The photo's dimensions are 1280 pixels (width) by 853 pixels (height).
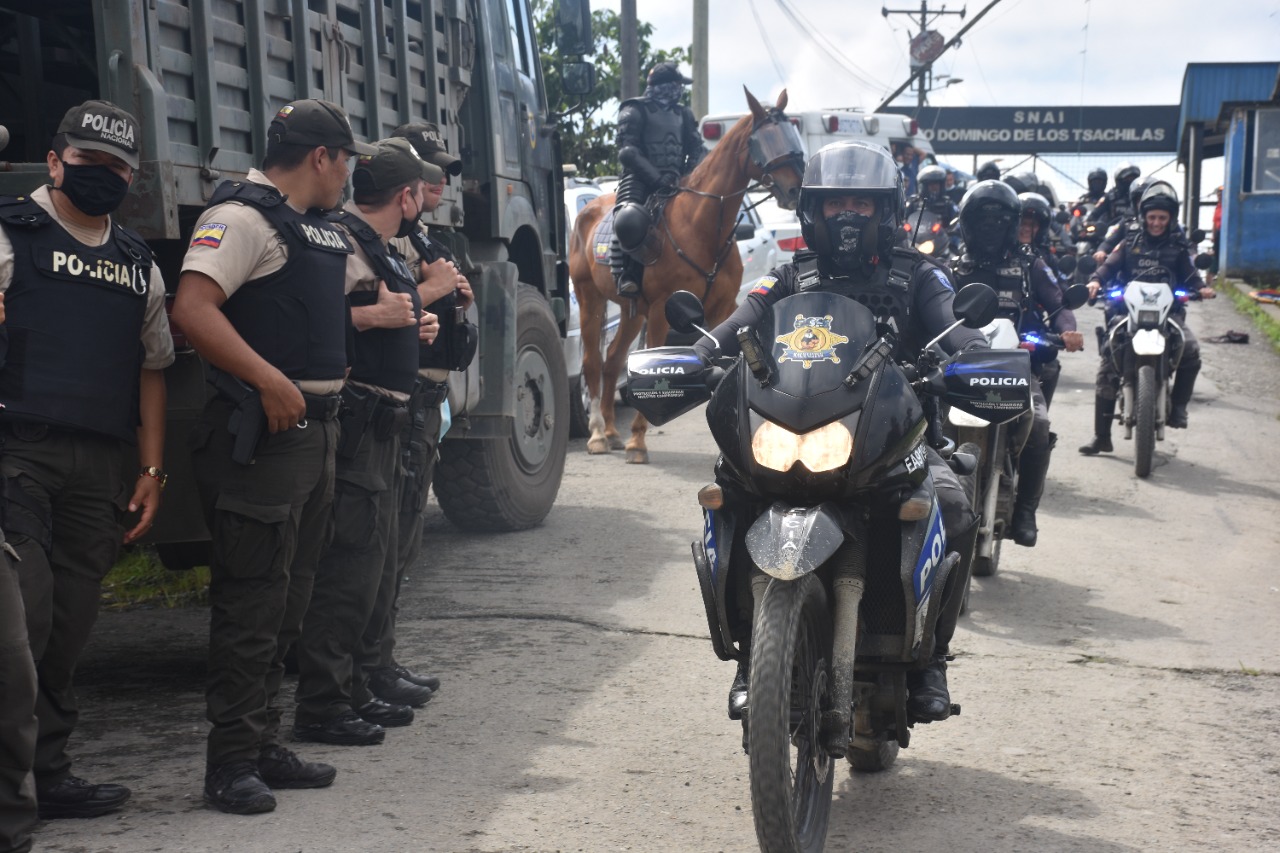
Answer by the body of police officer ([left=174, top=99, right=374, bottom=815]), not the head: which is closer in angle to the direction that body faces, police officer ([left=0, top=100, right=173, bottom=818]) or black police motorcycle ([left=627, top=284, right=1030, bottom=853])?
the black police motorcycle

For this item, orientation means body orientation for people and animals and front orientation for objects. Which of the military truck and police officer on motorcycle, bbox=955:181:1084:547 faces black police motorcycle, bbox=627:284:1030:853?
the police officer on motorcycle

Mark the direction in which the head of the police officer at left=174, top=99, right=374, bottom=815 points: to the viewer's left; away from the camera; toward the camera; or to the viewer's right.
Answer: to the viewer's right

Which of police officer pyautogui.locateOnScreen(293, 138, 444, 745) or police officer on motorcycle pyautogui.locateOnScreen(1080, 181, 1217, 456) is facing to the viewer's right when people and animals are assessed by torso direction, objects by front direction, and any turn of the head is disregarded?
the police officer

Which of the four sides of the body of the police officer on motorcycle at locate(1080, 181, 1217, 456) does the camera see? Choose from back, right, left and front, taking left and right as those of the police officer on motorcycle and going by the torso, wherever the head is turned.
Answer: front

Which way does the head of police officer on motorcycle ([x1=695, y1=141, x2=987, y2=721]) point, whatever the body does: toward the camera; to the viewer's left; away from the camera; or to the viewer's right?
toward the camera

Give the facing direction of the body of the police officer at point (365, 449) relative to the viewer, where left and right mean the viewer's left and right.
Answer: facing to the right of the viewer

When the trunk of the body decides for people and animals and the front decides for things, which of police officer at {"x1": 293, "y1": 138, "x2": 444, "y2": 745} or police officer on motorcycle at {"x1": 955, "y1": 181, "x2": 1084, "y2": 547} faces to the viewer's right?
the police officer

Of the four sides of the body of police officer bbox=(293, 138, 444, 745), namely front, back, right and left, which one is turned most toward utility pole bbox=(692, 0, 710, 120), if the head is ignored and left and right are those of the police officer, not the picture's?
left

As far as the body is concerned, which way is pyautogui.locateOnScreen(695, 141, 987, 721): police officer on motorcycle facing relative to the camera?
toward the camera

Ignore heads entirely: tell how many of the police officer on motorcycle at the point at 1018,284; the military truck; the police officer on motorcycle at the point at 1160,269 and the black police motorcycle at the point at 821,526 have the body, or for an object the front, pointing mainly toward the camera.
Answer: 3

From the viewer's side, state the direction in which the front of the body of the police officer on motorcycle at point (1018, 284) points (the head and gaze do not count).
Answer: toward the camera

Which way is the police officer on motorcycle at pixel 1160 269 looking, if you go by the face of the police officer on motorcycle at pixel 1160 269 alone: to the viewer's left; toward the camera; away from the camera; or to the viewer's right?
toward the camera

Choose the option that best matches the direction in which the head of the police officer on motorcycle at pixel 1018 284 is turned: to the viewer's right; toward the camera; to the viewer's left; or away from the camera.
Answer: toward the camera

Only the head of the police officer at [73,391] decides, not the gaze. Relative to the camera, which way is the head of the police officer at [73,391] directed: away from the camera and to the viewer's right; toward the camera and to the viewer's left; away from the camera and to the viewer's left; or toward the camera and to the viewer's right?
toward the camera and to the viewer's right

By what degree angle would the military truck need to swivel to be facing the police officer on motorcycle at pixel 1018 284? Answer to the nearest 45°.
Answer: approximately 45° to its right

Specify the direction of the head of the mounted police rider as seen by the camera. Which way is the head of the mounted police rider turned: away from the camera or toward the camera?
toward the camera

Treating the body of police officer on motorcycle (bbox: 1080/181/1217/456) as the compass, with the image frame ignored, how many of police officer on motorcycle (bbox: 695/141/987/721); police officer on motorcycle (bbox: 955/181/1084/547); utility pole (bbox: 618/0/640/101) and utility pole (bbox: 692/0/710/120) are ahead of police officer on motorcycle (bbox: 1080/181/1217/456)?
2

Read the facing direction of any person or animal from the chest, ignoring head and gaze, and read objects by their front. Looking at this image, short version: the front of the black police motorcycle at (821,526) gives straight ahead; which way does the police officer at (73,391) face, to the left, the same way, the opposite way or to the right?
to the left
